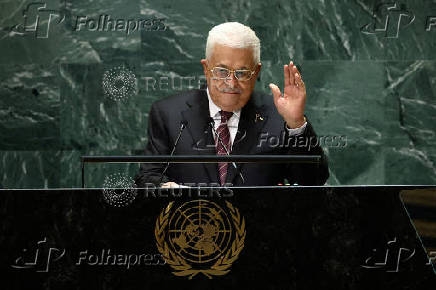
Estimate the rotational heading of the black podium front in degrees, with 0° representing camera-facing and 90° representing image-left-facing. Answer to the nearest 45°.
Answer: approximately 0°

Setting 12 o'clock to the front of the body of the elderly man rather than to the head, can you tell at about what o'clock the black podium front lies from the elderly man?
The black podium front is roughly at 12 o'clock from the elderly man.

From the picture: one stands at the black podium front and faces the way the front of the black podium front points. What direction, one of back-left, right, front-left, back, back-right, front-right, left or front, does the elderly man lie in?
back

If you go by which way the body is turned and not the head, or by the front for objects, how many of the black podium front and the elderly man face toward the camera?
2
